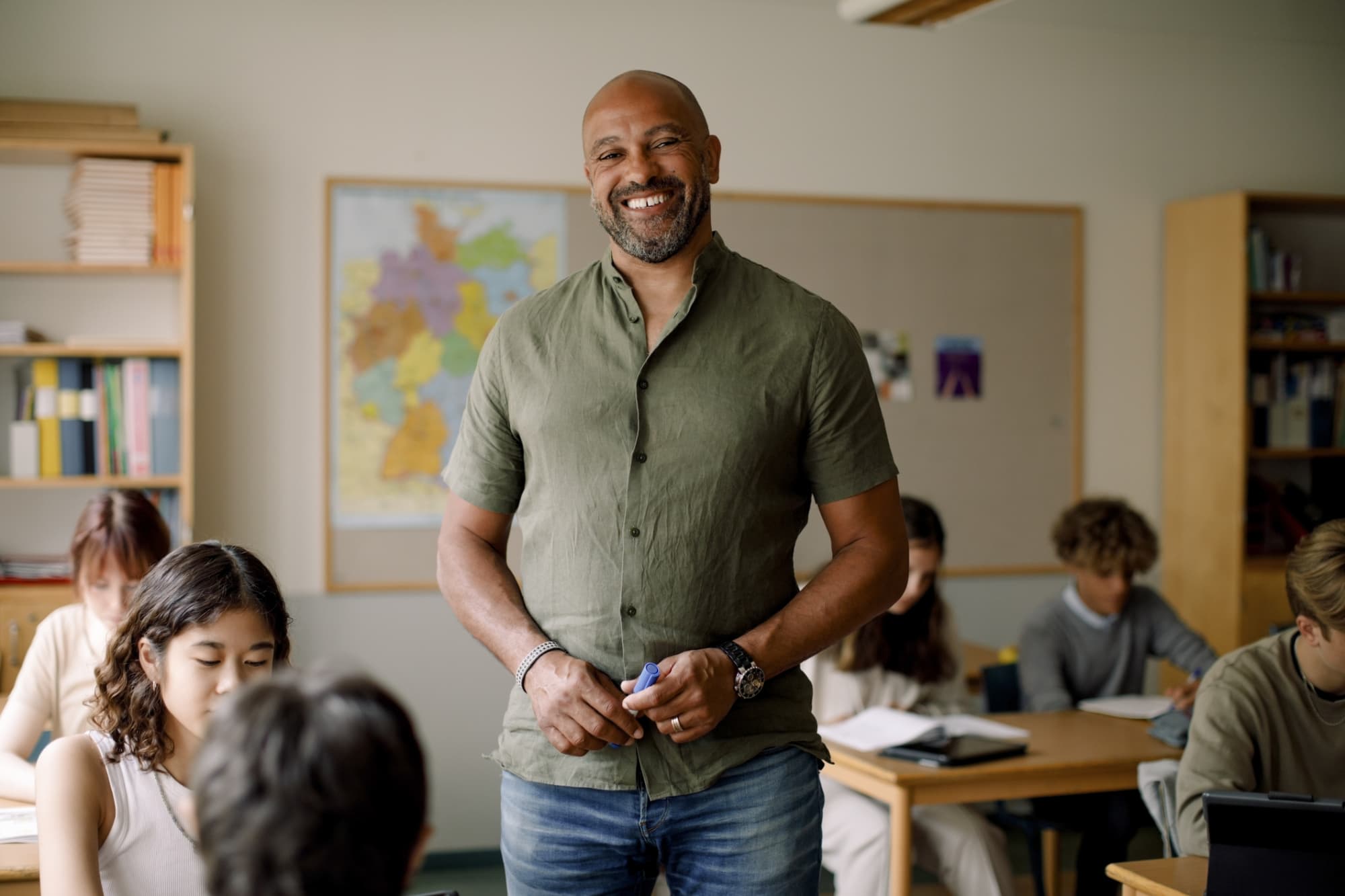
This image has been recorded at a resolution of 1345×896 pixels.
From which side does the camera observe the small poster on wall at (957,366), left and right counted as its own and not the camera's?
front

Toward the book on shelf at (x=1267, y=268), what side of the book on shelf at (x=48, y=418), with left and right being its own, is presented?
left

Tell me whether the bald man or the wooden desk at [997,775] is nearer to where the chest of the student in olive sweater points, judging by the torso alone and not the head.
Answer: the bald man

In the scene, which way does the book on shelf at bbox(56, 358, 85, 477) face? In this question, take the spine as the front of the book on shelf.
toward the camera

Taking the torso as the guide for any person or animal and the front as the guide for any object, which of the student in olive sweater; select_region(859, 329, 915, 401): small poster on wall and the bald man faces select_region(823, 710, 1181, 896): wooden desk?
the small poster on wall

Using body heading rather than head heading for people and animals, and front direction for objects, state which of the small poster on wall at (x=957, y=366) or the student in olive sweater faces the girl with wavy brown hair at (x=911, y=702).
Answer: the small poster on wall

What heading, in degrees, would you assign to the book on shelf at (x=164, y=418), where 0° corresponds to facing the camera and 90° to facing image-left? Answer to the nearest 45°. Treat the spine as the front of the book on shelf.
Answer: approximately 0°

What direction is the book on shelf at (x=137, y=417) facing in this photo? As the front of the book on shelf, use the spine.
toward the camera

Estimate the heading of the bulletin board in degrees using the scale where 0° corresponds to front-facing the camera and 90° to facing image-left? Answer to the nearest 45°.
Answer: approximately 0°

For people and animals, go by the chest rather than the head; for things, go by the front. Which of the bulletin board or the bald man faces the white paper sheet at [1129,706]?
the bulletin board

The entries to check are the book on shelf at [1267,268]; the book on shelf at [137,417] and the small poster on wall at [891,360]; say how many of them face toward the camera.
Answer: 3

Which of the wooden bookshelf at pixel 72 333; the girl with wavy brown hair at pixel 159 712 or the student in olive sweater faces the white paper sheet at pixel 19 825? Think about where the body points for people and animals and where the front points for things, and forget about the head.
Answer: the wooden bookshelf

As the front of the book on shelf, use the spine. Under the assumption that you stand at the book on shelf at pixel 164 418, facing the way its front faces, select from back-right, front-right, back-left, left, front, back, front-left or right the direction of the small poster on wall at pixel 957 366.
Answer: left

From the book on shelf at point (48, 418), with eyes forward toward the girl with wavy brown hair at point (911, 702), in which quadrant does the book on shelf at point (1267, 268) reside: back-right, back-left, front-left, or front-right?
front-left

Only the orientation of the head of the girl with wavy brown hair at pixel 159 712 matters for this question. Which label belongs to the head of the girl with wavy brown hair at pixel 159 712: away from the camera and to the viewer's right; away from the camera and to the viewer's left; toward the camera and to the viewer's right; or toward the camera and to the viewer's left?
toward the camera and to the viewer's right

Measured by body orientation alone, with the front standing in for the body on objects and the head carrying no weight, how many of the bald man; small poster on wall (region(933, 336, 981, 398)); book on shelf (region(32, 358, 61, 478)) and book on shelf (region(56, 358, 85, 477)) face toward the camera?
4
